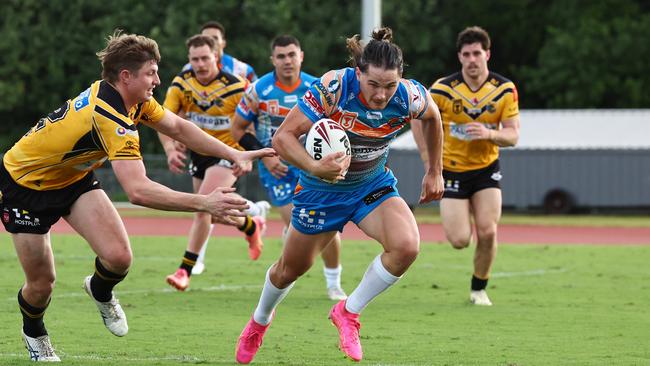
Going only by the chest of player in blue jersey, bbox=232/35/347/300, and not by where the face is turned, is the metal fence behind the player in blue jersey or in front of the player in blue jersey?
behind

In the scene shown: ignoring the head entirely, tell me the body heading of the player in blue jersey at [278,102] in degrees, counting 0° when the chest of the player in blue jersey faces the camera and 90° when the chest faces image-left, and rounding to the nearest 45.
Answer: approximately 0°

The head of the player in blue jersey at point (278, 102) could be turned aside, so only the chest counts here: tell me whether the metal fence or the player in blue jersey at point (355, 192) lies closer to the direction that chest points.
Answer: the player in blue jersey

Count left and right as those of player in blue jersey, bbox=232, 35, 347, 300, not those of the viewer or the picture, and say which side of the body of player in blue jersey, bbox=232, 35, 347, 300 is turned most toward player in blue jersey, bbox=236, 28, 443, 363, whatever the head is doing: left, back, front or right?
front
